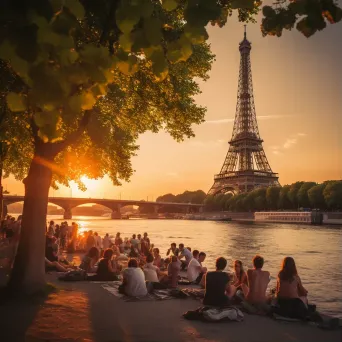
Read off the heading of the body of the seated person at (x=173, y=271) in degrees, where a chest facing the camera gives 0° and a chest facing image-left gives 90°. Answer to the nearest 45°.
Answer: approximately 180°

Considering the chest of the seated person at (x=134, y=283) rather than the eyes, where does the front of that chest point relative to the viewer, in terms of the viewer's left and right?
facing away from the viewer

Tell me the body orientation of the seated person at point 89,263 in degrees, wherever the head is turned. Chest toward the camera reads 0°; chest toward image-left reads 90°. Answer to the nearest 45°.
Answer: approximately 225°

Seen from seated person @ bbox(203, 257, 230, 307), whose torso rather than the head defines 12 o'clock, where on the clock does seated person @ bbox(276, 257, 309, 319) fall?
seated person @ bbox(276, 257, 309, 319) is roughly at 3 o'clock from seated person @ bbox(203, 257, 230, 307).

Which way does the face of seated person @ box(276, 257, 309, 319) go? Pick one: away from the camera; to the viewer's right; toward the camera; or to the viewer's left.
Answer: away from the camera

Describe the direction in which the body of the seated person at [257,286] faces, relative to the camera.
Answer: away from the camera

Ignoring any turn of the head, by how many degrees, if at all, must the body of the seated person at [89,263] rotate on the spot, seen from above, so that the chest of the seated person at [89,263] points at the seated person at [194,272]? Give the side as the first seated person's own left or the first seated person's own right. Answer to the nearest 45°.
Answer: approximately 45° to the first seated person's own right

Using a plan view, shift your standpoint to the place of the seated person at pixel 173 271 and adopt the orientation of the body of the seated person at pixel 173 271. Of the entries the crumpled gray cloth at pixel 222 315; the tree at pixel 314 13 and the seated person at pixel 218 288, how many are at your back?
3

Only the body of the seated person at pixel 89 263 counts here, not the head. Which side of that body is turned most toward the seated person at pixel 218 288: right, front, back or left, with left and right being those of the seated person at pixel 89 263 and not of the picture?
right

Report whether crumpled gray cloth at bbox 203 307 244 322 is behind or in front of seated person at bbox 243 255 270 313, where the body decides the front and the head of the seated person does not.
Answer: behind

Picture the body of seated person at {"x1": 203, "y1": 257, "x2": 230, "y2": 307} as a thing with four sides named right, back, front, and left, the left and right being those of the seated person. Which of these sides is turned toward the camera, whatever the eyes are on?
back
